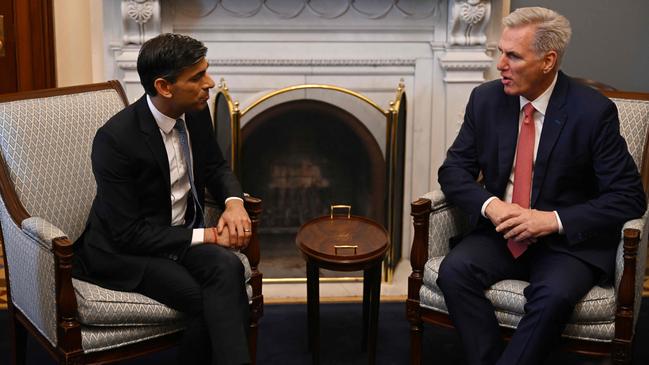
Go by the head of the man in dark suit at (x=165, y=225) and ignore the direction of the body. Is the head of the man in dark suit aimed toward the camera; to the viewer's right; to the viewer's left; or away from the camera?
to the viewer's right

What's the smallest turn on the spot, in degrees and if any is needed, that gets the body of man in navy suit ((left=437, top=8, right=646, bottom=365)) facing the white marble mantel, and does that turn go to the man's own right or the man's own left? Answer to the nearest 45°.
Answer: approximately 90° to the man's own right

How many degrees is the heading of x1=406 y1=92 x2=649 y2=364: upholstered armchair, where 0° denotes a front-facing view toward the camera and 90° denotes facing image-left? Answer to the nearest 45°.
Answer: approximately 45°

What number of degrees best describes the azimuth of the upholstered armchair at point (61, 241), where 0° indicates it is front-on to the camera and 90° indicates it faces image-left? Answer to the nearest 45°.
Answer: approximately 315°

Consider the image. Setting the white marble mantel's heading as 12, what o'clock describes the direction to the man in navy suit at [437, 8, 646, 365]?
The man in navy suit is roughly at 11 o'clock from the white marble mantel.

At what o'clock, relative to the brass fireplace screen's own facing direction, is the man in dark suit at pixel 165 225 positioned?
The man in dark suit is roughly at 1 o'clock from the brass fireplace screen.

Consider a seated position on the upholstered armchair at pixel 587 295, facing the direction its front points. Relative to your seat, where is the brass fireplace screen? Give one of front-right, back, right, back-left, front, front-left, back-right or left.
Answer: right

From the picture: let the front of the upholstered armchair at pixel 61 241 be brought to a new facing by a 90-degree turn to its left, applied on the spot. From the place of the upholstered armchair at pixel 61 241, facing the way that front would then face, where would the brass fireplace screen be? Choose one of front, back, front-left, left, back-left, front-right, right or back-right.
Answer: front

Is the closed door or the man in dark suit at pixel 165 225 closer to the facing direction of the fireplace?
the man in dark suit

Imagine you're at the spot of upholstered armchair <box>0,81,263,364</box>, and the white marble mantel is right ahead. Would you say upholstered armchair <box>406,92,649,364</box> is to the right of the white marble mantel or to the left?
right
